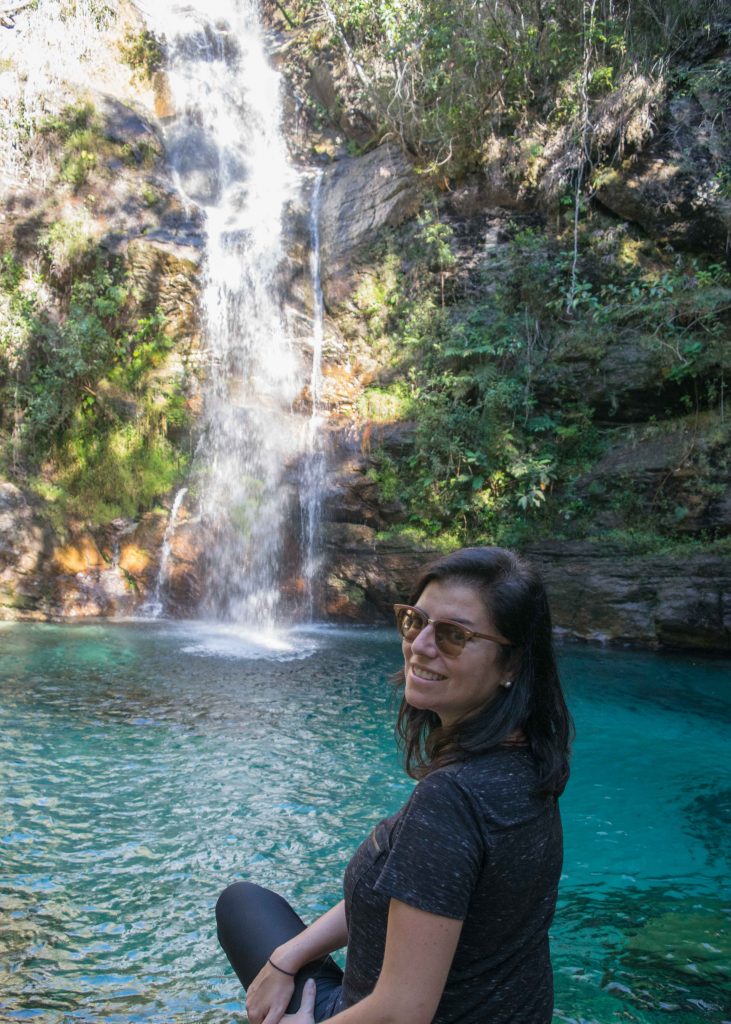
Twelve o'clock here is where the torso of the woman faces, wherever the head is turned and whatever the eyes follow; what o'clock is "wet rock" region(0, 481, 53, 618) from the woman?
The wet rock is roughly at 2 o'clock from the woman.

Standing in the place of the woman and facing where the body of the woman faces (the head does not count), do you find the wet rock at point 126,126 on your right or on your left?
on your right

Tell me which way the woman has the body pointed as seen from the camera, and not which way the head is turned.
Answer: to the viewer's left

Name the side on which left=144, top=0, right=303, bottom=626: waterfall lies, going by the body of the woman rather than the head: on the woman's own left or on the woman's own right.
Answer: on the woman's own right

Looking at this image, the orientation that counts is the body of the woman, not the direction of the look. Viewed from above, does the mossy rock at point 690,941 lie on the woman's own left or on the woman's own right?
on the woman's own right

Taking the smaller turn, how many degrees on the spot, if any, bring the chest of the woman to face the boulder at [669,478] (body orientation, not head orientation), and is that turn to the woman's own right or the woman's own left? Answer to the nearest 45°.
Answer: approximately 90° to the woman's own right

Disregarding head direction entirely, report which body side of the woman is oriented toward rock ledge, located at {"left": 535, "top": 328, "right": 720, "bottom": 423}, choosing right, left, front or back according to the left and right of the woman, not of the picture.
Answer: right

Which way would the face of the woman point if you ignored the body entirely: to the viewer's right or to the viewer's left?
to the viewer's left
